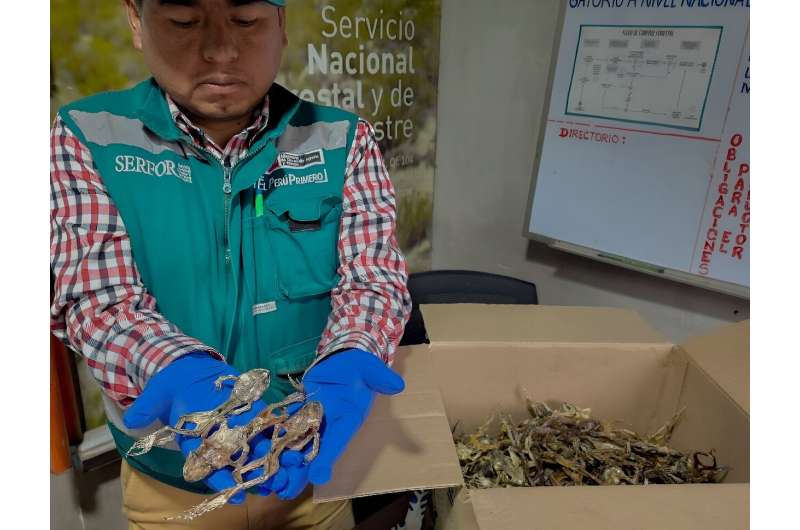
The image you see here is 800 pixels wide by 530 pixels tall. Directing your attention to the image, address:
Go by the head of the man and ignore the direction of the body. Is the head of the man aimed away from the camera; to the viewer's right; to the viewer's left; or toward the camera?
toward the camera

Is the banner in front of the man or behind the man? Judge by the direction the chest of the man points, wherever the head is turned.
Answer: behind

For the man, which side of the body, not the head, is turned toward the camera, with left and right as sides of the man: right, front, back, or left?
front

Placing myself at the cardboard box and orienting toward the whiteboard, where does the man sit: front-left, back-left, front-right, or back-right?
back-left

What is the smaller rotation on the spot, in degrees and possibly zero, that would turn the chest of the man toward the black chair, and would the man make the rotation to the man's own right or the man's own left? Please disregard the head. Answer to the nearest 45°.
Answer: approximately 135° to the man's own left

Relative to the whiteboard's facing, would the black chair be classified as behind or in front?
in front

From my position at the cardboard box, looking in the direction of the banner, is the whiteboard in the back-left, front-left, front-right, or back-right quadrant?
front-right

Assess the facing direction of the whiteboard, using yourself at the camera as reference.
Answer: facing the viewer and to the left of the viewer

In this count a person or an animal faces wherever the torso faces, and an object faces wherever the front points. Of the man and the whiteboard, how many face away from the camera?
0

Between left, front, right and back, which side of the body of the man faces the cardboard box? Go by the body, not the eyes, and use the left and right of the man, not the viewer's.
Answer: left

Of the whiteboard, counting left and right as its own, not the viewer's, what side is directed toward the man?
front

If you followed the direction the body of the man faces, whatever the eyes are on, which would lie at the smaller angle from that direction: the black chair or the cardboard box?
the cardboard box

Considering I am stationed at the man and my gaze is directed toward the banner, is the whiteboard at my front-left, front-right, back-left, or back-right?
front-right
